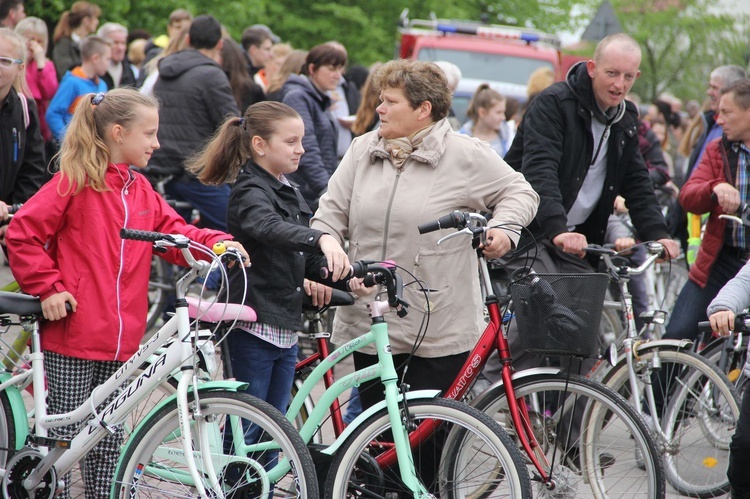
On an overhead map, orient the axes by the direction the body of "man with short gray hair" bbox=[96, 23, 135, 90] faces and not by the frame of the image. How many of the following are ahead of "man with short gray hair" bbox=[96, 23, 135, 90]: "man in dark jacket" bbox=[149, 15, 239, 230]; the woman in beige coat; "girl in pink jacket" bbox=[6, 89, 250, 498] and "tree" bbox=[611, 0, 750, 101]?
3

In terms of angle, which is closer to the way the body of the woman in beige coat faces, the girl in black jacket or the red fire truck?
the girl in black jacket

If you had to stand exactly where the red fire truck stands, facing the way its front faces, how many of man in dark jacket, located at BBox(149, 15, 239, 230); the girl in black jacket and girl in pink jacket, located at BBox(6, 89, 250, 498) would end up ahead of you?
3

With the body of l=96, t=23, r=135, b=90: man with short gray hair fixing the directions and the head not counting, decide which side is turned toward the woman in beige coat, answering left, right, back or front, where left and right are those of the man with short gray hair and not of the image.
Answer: front

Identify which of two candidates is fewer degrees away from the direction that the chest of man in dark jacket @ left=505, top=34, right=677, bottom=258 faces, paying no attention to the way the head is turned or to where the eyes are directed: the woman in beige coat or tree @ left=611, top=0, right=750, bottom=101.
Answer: the woman in beige coat

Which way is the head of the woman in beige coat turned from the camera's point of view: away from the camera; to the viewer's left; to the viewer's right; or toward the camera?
to the viewer's left

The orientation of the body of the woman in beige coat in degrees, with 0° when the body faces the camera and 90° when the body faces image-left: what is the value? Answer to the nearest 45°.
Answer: approximately 45°

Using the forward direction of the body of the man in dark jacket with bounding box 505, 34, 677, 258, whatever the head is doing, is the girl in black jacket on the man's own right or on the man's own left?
on the man's own right

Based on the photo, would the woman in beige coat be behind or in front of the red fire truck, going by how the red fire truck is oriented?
in front

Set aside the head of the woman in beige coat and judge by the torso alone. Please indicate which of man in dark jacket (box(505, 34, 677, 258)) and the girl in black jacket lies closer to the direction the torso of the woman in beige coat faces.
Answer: the girl in black jacket

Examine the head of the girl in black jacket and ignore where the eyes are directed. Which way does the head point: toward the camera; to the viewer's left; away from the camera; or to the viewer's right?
to the viewer's right

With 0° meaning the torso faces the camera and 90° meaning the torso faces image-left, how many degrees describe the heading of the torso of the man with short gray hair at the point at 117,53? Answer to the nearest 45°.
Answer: approximately 0°

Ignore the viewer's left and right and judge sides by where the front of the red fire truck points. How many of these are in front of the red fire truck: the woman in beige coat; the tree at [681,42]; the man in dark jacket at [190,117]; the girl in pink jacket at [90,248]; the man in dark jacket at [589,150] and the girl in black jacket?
5

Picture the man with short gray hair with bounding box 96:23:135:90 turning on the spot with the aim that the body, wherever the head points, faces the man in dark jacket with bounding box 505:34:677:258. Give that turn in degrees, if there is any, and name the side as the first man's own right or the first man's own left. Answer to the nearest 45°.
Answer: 0° — they already face them

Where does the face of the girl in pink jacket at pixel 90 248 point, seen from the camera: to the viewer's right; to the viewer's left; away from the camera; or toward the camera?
to the viewer's right
